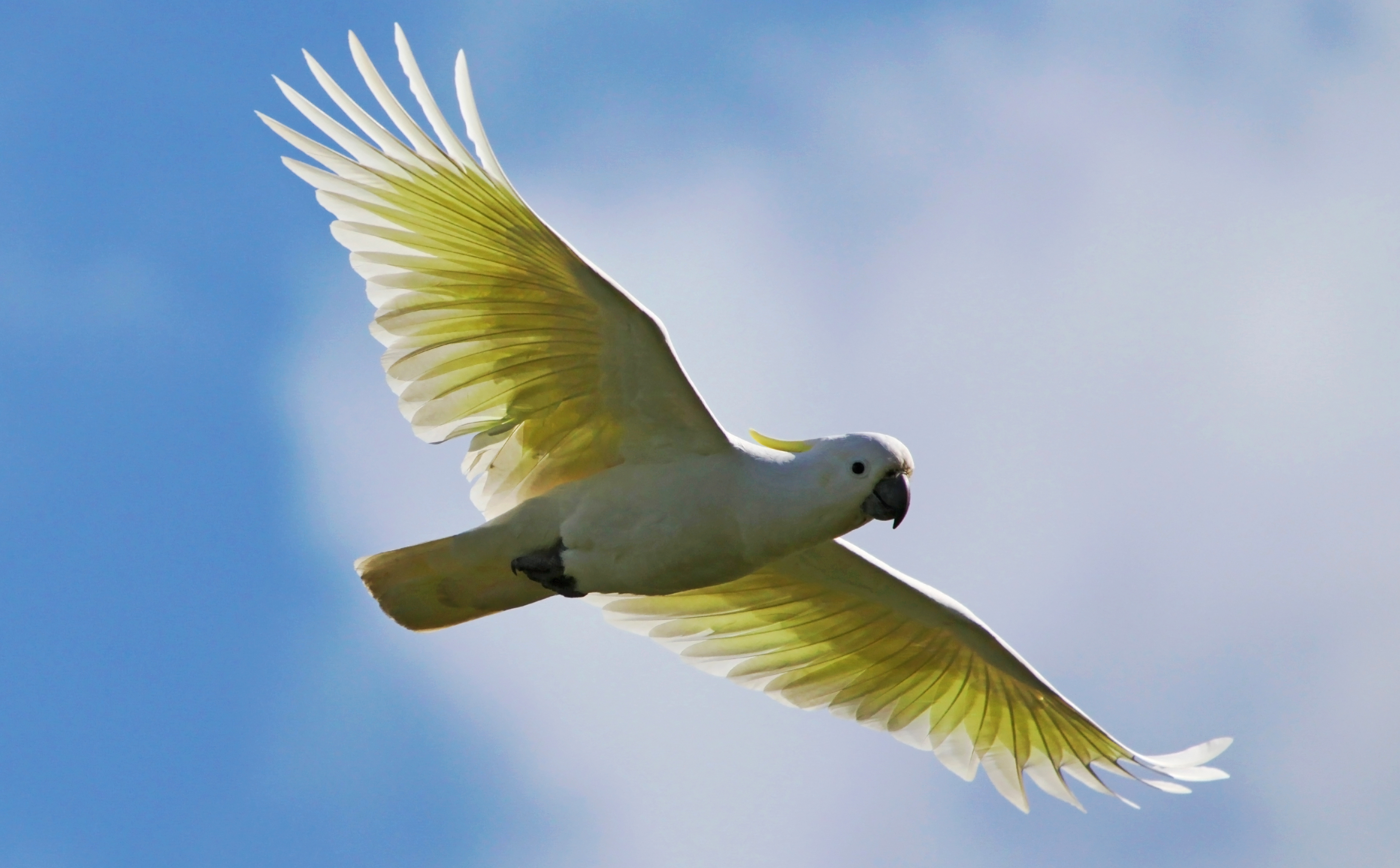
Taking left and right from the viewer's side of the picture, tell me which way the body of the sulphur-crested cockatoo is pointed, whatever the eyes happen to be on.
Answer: facing to the right of the viewer
